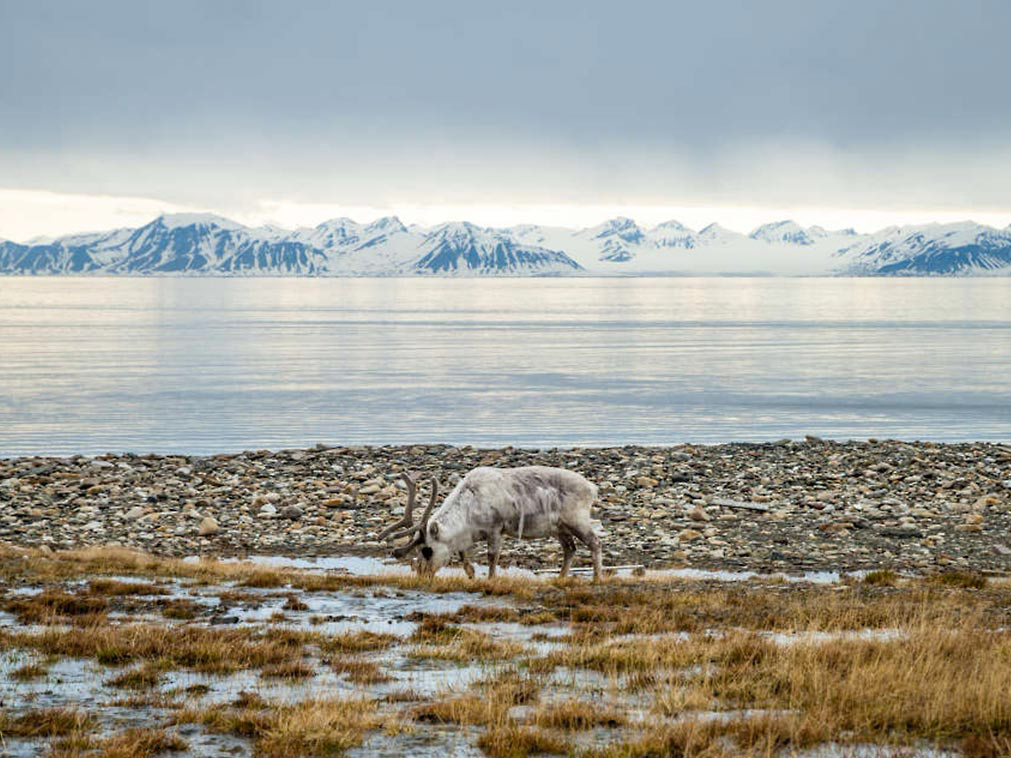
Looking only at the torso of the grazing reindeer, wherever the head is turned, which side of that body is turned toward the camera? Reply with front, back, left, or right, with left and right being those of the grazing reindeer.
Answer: left

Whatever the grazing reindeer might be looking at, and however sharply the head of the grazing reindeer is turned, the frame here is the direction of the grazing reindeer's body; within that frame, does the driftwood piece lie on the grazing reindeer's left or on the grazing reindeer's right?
on the grazing reindeer's right
